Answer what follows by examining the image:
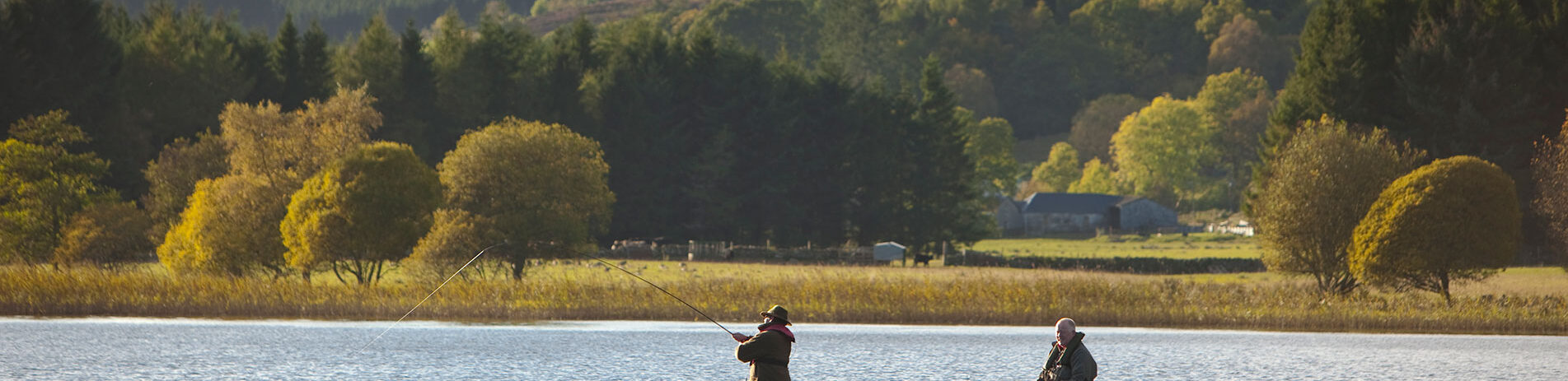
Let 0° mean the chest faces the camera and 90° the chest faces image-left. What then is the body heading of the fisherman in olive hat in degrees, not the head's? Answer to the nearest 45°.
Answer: approximately 90°
